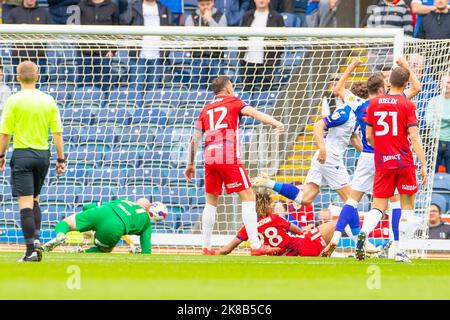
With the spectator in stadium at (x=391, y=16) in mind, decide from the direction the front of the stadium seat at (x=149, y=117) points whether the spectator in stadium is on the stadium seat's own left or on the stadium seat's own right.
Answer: on the stadium seat's own left

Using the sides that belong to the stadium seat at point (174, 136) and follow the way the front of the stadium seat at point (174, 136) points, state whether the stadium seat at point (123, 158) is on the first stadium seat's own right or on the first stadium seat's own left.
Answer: on the first stadium seat's own right

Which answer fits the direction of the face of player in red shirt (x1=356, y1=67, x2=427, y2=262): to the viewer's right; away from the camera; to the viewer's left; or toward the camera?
away from the camera

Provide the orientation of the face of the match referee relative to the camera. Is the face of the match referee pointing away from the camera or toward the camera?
away from the camera
